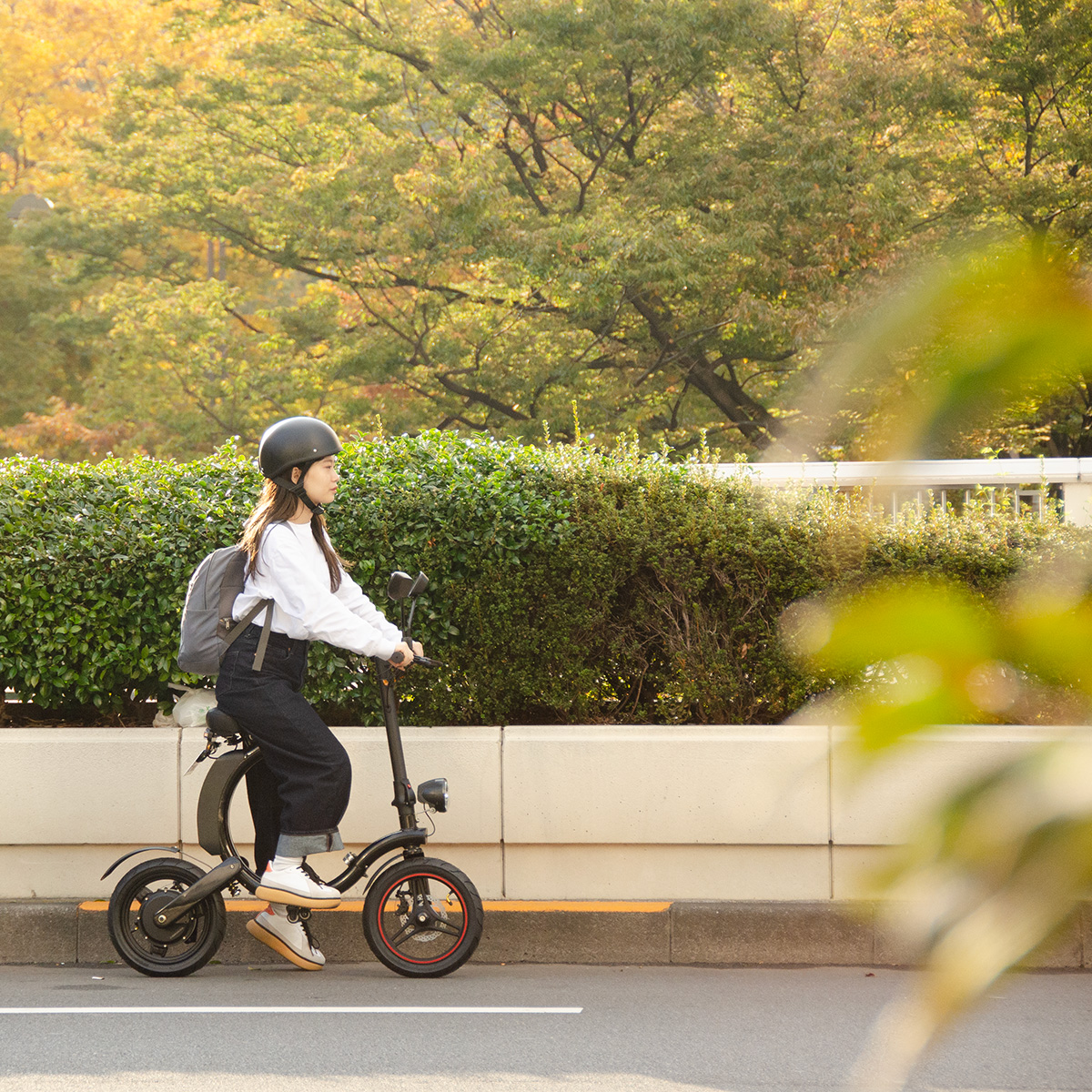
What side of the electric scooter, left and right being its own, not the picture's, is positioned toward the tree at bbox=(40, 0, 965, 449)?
left

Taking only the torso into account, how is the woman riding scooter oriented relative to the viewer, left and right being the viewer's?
facing to the right of the viewer

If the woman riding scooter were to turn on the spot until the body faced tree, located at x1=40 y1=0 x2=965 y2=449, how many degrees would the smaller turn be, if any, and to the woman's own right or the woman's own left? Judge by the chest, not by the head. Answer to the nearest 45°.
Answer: approximately 90° to the woman's own left

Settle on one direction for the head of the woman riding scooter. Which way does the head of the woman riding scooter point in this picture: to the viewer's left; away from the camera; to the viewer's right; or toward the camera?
to the viewer's right

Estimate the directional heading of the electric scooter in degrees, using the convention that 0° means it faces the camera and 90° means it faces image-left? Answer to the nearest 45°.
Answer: approximately 270°
